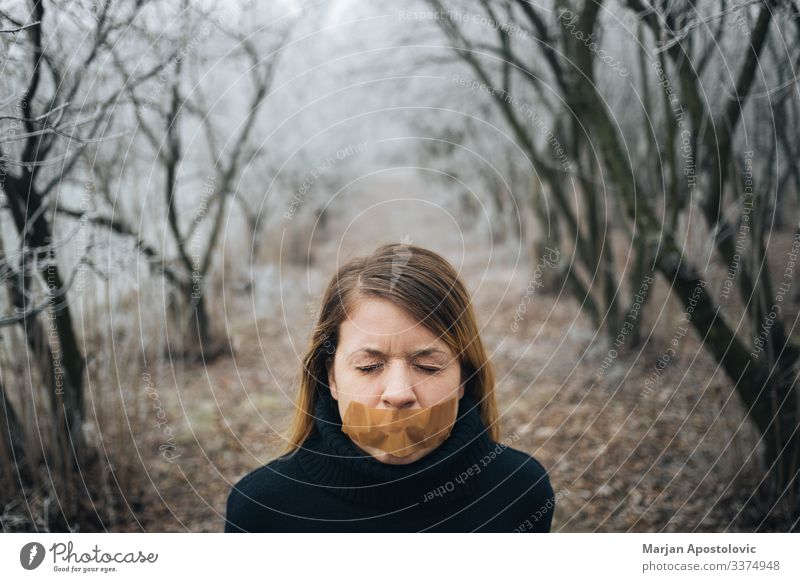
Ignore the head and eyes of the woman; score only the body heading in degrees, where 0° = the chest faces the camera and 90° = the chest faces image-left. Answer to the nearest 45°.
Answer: approximately 0°

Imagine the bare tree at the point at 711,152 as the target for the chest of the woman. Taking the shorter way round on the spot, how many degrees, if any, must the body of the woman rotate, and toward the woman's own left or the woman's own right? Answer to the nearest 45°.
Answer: approximately 135° to the woman's own left
